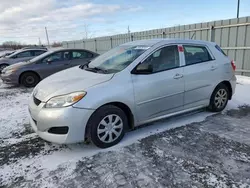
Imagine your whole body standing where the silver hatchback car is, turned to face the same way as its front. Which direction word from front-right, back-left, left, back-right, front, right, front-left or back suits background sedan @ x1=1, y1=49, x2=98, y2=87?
right

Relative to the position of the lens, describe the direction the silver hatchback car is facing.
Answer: facing the viewer and to the left of the viewer
